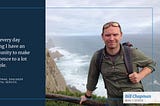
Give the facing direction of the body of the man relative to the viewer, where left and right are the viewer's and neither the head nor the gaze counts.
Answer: facing the viewer

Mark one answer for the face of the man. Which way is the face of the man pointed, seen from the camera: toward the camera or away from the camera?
toward the camera
